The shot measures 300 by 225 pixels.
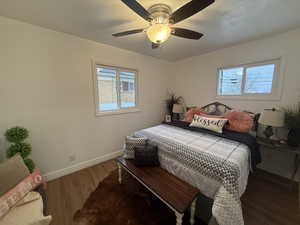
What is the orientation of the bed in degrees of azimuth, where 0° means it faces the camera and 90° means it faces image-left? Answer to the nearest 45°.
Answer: approximately 45°

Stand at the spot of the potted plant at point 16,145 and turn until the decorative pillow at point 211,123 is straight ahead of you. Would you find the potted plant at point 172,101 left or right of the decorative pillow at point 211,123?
left

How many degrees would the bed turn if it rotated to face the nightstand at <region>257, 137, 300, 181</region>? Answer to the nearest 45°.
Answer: approximately 180°

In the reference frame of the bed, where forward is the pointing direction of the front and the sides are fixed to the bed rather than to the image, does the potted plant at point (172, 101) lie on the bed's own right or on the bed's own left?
on the bed's own right

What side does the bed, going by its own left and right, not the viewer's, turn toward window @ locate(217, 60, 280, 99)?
back

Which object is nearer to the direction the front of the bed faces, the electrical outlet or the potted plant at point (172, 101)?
the electrical outlet

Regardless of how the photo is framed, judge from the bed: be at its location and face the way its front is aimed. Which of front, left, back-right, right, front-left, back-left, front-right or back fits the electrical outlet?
front-right

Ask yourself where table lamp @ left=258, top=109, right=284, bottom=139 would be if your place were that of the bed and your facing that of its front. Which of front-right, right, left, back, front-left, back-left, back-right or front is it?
back

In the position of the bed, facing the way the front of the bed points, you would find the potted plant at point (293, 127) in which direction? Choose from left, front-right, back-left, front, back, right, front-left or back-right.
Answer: back
